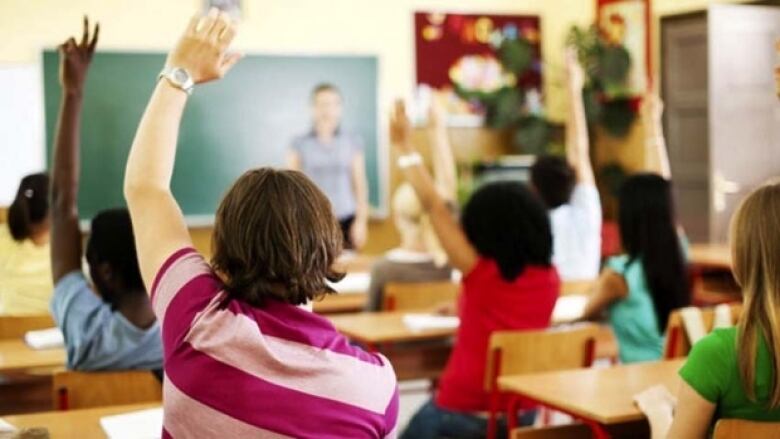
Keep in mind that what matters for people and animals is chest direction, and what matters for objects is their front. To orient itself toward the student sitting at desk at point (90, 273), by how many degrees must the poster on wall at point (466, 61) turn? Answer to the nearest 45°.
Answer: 0° — it already faces them

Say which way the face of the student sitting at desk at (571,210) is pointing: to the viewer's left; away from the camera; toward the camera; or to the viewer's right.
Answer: away from the camera

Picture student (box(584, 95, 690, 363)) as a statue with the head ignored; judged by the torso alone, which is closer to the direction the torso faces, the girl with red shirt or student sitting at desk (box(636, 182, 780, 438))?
the girl with red shirt

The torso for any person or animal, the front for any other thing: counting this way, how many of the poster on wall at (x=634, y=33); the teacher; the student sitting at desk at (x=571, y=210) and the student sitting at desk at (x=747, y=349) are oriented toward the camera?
2

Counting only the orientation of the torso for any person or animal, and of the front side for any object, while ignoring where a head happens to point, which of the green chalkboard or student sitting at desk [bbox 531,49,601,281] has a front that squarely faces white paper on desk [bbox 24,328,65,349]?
the green chalkboard

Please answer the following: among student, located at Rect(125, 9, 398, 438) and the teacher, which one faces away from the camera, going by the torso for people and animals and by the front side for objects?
the student

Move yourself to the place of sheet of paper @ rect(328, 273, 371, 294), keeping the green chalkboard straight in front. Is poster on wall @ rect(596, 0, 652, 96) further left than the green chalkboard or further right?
right

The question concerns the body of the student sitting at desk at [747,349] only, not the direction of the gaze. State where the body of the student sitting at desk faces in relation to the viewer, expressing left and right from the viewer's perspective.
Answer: facing away from the viewer and to the left of the viewer

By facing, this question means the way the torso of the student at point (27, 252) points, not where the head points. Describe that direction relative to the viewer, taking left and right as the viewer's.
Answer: facing away from the viewer and to the right of the viewer

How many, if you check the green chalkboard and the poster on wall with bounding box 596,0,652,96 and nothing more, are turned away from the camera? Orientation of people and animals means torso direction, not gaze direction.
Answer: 0

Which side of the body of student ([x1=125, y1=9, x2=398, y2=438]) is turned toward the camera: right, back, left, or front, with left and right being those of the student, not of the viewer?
back

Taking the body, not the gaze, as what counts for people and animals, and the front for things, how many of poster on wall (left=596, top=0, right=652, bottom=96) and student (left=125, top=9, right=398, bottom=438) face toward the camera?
1

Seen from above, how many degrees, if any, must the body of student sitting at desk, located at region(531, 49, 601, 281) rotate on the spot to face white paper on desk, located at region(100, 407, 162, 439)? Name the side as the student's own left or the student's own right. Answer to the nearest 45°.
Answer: approximately 135° to the student's own left

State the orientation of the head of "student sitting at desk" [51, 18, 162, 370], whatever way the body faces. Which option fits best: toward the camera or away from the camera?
away from the camera

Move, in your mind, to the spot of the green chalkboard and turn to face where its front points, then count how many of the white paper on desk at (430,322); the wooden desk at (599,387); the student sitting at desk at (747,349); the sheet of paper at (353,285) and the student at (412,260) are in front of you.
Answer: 5

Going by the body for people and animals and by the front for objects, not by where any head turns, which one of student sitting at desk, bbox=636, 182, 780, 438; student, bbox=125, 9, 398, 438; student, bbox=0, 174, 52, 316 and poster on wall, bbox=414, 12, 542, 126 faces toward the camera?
the poster on wall

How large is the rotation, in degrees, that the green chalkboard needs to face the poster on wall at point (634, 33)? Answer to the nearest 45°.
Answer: approximately 90° to its left

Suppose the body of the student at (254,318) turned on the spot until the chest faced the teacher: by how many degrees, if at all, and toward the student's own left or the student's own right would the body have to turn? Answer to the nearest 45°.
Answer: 0° — they already face them
